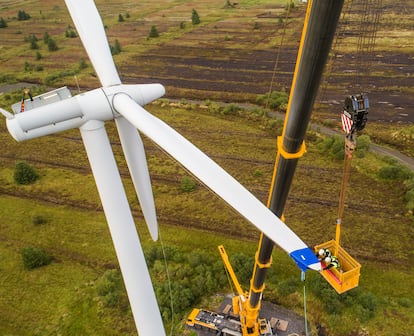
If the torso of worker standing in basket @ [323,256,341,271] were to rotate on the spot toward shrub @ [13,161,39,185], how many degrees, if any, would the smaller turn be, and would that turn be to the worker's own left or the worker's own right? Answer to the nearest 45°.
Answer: approximately 45° to the worker's own right

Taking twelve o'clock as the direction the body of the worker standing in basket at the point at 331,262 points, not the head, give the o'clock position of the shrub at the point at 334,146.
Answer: The shrub is roughly at 3 o'clock from the worker standing in basket.

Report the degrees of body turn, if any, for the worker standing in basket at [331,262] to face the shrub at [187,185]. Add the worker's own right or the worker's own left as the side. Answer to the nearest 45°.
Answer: approximately 45° to the worker's own right

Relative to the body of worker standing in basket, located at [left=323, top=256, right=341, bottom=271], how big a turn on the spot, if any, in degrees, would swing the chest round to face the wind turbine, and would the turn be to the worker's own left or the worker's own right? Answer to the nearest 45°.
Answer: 0° — they already face it

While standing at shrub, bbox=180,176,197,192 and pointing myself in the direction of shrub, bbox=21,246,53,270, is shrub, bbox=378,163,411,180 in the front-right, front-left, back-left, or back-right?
back-left

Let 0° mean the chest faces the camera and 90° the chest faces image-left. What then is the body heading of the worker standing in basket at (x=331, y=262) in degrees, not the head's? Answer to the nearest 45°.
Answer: approximately 90°

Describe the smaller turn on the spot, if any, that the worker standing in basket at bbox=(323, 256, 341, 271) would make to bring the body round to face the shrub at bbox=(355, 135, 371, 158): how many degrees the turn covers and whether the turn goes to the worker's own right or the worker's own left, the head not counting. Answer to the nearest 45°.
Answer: approximately 90° to the worker's own right

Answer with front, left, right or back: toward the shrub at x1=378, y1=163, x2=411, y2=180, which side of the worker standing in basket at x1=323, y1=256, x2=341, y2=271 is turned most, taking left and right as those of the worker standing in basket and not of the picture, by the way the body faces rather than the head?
right
